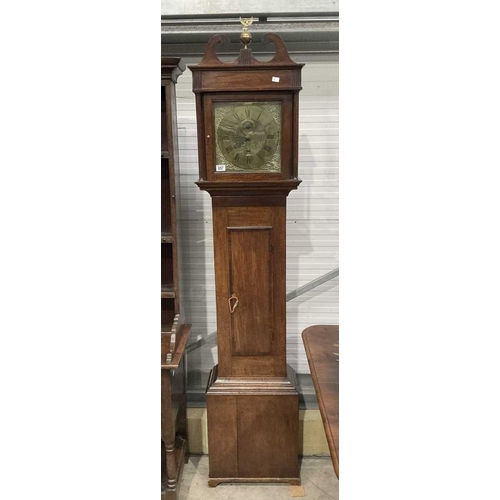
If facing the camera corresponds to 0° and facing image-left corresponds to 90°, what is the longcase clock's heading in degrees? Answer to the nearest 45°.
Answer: approximately 0°
